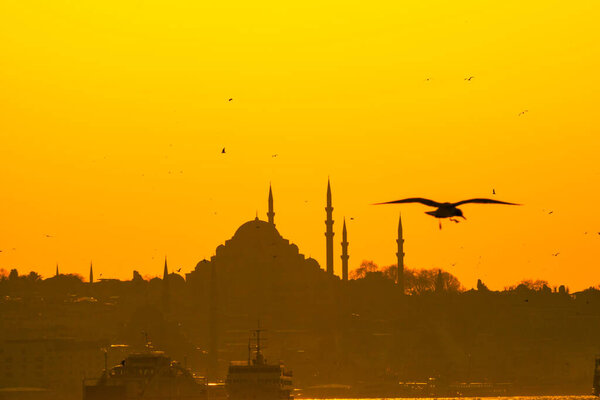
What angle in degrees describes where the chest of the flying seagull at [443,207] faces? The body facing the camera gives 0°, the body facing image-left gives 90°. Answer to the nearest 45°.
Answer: approximately 315°
